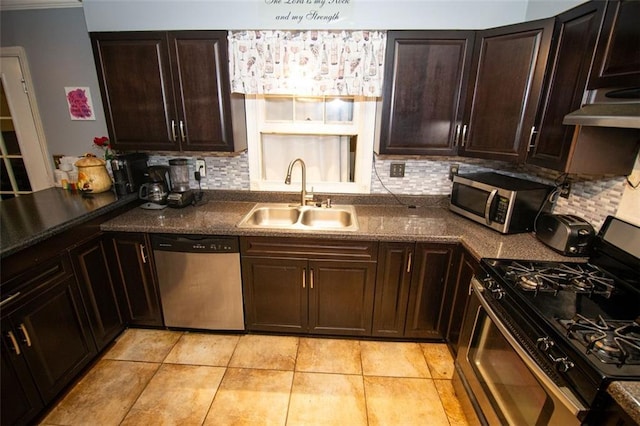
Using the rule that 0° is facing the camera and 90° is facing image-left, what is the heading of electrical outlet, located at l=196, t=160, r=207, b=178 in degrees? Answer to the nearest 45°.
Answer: approximately 0°

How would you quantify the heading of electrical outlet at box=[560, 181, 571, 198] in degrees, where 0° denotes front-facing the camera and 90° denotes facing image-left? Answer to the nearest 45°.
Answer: approximately 45°

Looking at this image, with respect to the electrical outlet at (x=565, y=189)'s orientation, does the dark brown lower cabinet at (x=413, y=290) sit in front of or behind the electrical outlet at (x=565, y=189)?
in front

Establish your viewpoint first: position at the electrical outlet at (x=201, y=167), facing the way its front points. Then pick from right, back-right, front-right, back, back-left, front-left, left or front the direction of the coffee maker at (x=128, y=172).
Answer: right

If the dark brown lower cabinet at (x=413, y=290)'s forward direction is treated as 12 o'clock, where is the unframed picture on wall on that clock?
The unframed picture on wall is roughly at 3 o'clock from the dark brown lower cabinet.

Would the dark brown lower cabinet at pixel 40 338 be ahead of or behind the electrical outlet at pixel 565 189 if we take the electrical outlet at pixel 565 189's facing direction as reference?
ahead

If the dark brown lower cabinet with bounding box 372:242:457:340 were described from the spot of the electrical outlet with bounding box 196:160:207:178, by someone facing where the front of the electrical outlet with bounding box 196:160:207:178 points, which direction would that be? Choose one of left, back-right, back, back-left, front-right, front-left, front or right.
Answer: front-left

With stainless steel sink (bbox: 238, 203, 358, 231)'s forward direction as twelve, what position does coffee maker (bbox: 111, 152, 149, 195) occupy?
The coffee maker is roughly at 3 o'clock from the stainless steel sink.

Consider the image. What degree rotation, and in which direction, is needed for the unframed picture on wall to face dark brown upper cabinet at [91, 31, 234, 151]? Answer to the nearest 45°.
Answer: approximately 45° to its left
